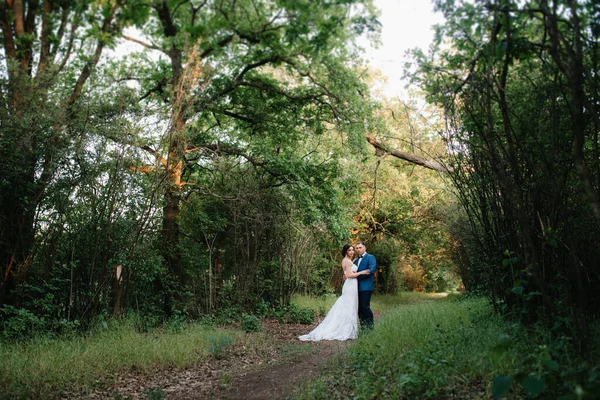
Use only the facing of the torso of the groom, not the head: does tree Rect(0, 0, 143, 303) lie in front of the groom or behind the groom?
in front

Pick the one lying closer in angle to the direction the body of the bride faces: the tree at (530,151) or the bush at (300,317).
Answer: the tree

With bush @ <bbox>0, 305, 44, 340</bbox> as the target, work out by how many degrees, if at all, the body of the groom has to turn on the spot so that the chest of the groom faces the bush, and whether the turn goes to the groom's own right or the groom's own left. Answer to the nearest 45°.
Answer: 0° — they already face it

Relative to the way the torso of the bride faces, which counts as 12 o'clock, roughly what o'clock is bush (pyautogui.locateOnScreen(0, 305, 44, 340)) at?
The bush is roughly at 5 o'clock from the bride.

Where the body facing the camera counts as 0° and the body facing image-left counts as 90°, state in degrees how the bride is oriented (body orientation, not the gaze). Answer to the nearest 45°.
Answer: approximately 270°

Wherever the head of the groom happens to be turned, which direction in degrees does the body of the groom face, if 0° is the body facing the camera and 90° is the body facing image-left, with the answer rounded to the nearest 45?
approximately 45°

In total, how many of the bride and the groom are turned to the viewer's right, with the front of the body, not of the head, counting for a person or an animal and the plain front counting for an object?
1

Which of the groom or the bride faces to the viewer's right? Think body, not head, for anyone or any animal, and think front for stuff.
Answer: the bride

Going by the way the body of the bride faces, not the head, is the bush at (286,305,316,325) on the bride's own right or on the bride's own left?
on the bride's own left
